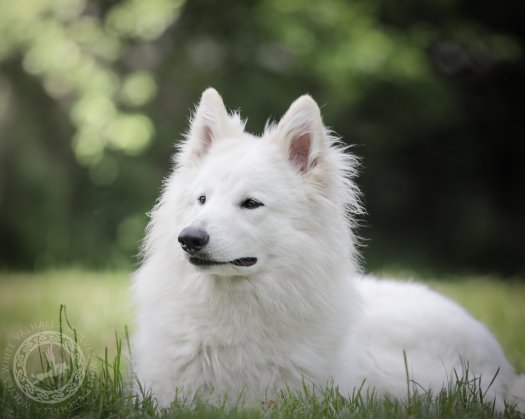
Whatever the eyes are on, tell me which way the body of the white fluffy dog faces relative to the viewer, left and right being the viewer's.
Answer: facing the viewer and to the left of the viewer
